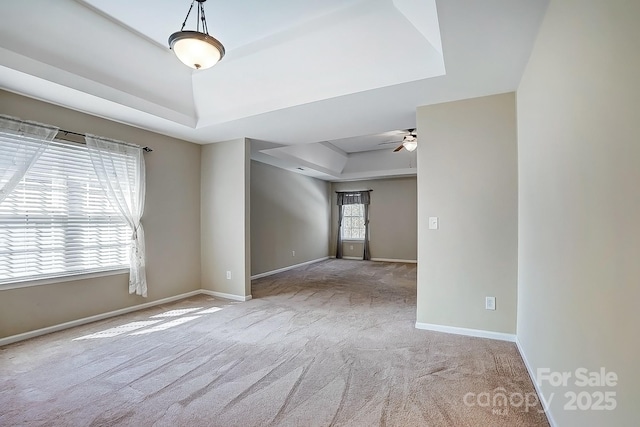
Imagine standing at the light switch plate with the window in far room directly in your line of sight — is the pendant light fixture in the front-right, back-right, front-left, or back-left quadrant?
back-left

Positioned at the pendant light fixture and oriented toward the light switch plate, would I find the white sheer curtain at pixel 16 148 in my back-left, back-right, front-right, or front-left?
back-left

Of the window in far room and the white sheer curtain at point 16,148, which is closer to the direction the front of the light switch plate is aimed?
the white sheer curtain

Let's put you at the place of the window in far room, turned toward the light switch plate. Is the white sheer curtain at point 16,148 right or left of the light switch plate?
right

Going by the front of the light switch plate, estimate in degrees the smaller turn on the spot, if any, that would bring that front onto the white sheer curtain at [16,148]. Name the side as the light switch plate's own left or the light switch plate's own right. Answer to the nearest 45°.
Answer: approximately 45° to the light switch plate's own right

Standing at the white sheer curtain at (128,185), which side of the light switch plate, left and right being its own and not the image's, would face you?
right

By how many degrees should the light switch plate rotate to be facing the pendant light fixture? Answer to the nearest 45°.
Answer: approximately 45° to its right

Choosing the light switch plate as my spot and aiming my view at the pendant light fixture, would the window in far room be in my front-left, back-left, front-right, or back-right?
back-right

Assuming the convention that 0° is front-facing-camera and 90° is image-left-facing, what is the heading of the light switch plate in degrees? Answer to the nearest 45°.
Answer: approximately 0°
